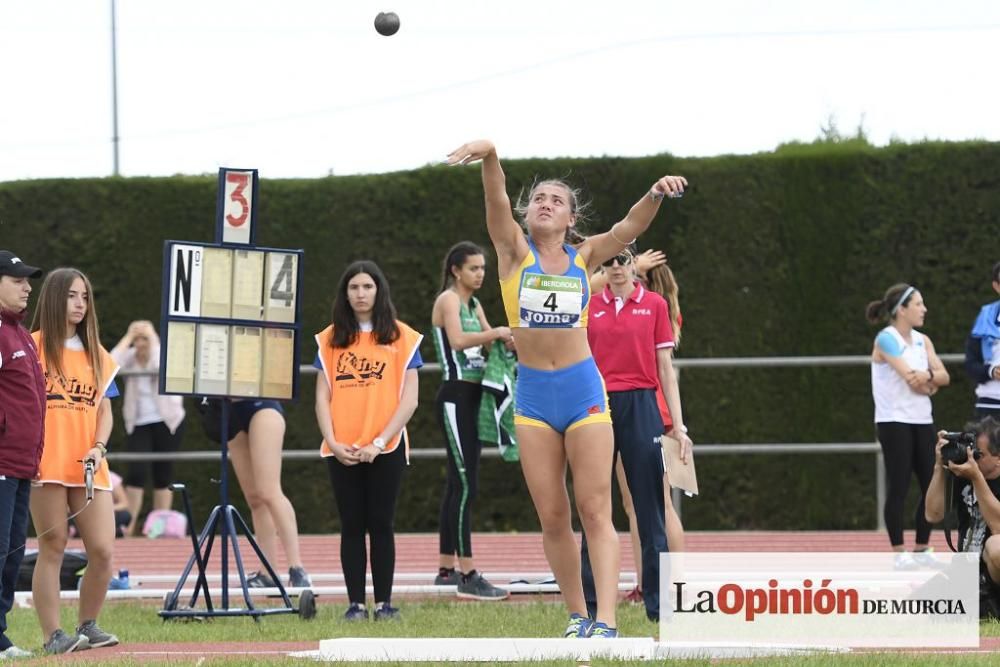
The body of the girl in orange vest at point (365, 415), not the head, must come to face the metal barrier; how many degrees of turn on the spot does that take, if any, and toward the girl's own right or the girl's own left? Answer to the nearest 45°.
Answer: approximately 135° to the girl's own left

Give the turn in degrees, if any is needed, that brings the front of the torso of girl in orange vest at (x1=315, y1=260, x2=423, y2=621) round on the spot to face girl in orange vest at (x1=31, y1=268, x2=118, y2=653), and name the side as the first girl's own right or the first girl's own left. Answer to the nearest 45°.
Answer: approximately 45° to the first girl's own right

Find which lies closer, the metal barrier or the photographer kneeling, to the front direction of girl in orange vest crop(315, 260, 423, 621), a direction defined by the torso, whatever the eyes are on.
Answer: the photographer kneeling

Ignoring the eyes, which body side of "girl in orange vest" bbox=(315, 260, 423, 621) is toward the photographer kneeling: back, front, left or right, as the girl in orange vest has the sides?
left

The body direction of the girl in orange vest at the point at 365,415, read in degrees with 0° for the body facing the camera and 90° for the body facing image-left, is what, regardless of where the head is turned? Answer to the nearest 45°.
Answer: approximately 0°
